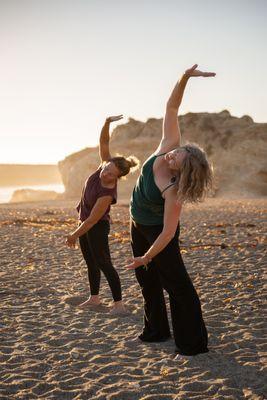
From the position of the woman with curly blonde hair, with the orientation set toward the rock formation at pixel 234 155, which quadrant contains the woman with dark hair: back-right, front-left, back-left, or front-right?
front-left

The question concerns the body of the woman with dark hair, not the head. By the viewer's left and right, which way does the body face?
facing the viewer and to the left of the viewer

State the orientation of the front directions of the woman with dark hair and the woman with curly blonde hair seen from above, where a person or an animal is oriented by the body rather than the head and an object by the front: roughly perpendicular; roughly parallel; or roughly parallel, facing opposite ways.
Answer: roughly parallel

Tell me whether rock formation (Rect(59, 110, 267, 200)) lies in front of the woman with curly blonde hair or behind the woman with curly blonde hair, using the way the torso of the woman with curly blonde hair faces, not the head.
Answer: behind

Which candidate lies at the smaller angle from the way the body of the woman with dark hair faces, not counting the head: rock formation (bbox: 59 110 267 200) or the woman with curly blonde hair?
the woman with curly blonde hair

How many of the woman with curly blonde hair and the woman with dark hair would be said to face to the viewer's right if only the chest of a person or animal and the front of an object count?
0

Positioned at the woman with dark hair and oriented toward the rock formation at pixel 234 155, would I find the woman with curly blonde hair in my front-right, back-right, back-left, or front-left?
back-right

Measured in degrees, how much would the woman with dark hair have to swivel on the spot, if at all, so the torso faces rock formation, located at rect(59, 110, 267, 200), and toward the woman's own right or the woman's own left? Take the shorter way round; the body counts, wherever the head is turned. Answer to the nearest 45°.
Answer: approximately 135° to the woman's own right

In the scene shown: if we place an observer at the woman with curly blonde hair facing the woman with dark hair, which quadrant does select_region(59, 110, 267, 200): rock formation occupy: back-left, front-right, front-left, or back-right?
front-right

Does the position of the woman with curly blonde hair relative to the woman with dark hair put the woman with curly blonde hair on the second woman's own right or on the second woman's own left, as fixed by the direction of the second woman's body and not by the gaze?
on the second woman's own left

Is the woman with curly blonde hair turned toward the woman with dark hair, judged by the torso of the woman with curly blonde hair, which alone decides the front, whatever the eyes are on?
no
